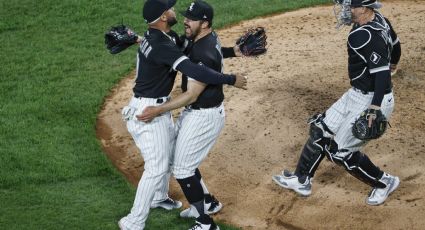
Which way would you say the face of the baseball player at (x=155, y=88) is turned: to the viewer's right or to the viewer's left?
to the viewer's right

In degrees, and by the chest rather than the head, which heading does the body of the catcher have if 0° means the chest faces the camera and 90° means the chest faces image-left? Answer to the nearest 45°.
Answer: approximately 90°

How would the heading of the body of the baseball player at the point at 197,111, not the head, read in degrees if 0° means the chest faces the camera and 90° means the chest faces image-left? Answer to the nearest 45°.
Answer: approximately 90°

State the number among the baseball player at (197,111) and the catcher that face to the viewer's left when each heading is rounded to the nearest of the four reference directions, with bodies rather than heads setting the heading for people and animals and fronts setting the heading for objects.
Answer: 2

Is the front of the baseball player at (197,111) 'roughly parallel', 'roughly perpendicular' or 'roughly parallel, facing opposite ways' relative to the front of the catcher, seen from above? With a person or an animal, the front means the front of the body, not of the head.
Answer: roughly parallel

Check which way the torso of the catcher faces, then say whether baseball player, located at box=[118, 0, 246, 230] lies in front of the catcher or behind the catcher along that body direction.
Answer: in front

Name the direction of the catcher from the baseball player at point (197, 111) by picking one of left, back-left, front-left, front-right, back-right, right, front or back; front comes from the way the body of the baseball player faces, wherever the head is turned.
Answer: back

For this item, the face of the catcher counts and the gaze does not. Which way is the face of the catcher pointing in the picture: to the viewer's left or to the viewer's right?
to the viewer's left

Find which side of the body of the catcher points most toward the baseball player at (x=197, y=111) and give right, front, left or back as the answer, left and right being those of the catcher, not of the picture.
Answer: front
